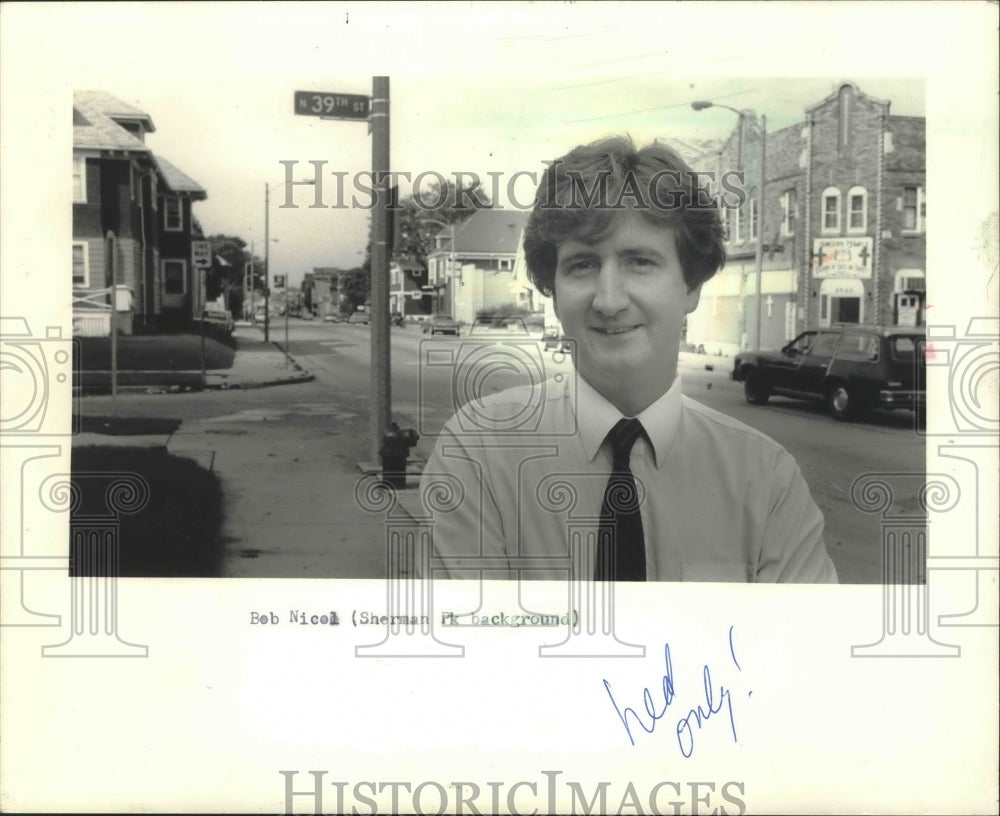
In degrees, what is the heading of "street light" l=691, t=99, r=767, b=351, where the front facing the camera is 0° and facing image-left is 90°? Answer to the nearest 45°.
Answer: approximately 90°
